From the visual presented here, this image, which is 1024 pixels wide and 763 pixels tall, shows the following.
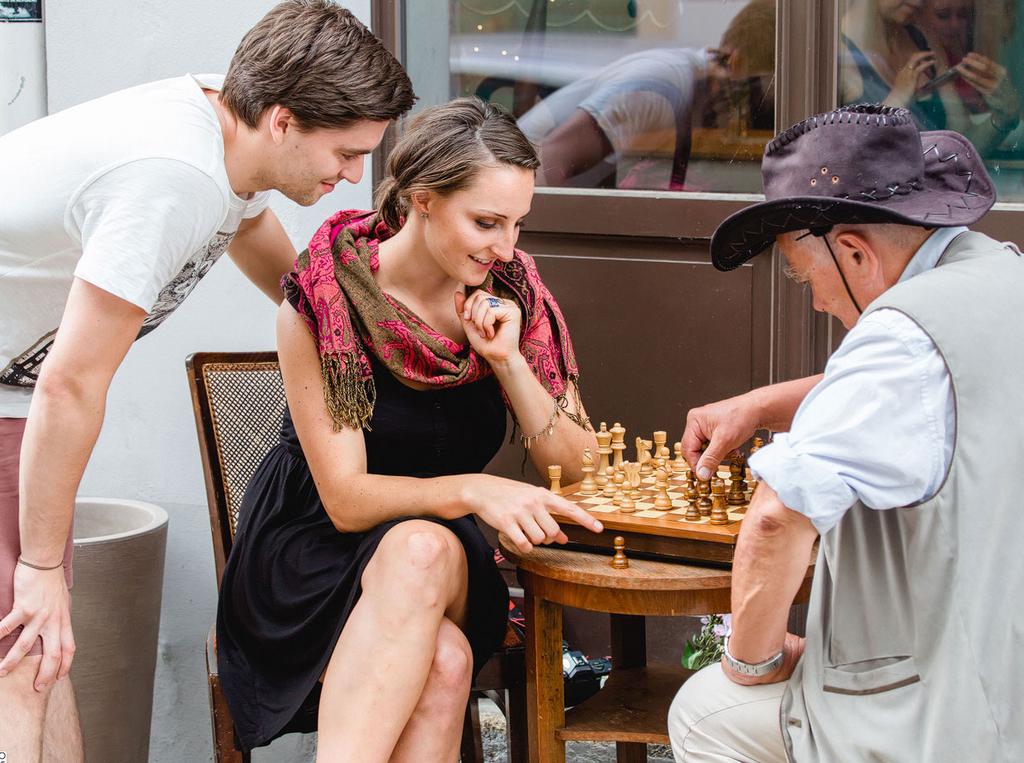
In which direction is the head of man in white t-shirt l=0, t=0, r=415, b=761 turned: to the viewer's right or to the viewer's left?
to the viewer's right

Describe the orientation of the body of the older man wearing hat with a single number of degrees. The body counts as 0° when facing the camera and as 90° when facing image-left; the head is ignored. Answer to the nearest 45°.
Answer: approximately 90°

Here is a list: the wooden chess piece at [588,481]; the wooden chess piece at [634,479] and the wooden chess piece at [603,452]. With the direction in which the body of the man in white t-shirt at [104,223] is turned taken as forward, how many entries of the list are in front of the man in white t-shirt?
3

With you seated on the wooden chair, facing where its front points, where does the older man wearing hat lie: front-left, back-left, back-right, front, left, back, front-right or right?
front

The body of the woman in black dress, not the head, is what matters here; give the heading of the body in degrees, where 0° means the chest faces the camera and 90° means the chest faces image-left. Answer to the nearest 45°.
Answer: approximately 315°

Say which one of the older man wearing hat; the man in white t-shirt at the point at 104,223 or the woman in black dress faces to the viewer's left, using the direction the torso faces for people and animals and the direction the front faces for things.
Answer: the older man wearing hat

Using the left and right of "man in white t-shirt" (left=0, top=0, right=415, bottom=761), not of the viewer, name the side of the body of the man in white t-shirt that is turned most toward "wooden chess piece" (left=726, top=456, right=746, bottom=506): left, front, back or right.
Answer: front

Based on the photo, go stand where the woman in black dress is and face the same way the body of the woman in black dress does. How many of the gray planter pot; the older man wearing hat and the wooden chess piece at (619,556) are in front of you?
2

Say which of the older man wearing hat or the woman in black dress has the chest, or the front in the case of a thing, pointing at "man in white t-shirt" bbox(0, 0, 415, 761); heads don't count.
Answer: the older man wearing hat

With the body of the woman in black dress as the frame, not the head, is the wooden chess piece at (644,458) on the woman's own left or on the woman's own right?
on the woman's own left

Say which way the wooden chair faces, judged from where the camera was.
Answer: facing the viewer and to the right of the viewer

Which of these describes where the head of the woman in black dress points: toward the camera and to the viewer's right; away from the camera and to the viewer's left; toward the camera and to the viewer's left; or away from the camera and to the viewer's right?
toward the camera and to the viewer's right

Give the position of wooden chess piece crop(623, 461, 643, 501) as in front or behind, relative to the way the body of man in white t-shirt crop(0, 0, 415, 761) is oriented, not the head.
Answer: in front

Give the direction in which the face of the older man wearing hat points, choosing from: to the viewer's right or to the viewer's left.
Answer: to the viewer's left

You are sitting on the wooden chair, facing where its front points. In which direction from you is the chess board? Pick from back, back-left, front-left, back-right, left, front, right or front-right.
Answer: front

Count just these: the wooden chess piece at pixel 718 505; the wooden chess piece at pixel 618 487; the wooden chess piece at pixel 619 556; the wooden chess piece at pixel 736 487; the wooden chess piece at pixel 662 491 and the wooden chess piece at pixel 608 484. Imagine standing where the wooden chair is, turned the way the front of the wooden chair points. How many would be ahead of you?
6

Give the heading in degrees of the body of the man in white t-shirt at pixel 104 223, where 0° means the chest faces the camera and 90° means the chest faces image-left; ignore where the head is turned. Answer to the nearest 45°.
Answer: approximately 270°
